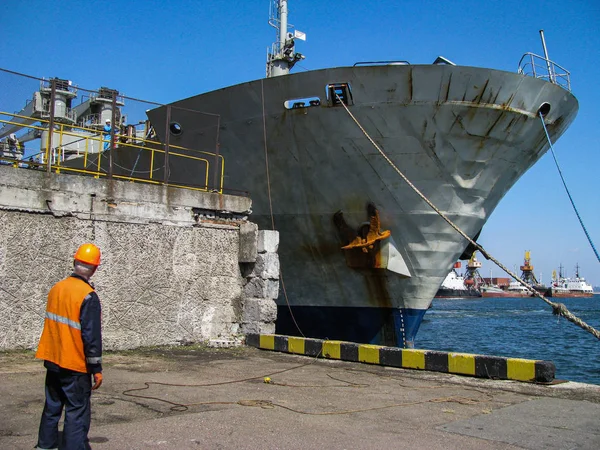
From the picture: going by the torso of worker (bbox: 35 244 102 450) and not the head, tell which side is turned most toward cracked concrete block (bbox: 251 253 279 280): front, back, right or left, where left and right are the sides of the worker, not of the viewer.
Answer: front

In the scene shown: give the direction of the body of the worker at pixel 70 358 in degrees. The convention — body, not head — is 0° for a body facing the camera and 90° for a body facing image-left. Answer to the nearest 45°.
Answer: approximately 225°

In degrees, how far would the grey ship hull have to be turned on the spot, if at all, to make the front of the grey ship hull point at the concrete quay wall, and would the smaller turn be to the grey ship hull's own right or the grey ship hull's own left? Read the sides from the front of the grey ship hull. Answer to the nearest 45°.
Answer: approximately 90° to the grey ship hull's own right

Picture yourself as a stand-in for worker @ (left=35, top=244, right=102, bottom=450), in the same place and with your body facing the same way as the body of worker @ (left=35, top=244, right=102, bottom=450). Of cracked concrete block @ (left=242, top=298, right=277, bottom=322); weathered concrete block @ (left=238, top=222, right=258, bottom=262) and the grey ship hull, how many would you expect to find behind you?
0

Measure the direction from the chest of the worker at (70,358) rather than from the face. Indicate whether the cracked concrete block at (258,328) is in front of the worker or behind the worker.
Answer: in front

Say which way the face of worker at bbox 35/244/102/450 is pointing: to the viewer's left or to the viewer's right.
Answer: to the viewer's right

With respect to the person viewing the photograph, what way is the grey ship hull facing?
facing the viewer and to the right of the viewer

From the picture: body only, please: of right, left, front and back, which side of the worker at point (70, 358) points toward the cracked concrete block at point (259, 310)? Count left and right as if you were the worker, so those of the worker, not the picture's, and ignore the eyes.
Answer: front

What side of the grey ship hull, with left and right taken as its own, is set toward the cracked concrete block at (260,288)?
right

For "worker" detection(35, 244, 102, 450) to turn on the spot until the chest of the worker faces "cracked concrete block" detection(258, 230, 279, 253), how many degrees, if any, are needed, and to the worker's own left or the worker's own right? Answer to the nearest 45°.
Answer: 0° — they already face it

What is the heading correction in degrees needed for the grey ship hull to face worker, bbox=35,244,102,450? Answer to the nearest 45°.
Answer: approximately 45° to its right

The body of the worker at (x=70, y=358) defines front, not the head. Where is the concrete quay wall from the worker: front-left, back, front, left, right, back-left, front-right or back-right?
front-left

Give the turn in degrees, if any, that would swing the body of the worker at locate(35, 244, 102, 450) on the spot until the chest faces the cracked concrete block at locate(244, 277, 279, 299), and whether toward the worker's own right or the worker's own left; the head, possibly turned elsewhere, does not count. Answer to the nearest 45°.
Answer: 0° — they already face it

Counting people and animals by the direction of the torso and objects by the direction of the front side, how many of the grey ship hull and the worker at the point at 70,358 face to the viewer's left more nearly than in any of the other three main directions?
0

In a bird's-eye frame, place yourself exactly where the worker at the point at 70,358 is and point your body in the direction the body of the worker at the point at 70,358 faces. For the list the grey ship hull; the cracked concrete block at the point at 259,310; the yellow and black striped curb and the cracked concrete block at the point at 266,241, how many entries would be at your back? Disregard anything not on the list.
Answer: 0

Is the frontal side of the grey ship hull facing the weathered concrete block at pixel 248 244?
no
